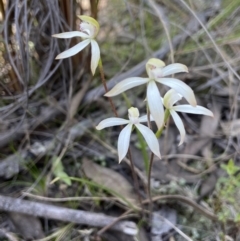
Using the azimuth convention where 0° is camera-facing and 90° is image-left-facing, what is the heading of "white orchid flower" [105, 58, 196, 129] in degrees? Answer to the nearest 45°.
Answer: approximately 0°

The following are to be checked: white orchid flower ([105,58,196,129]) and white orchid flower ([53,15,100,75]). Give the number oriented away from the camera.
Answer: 0

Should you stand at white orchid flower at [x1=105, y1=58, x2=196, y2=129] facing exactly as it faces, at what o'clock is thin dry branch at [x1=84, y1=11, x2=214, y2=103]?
The thin dry branch is roughly at 6 o'clock from the white orchid flower.
